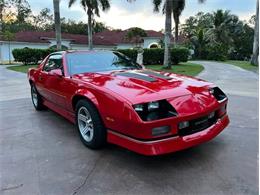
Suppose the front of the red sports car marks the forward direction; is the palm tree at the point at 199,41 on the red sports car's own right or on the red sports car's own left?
on the red sports car's own left

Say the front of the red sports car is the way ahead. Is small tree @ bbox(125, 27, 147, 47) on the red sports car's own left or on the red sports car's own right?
on the red sports car's own left

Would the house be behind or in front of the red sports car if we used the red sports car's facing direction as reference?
behind

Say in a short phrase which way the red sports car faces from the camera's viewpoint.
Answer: facing the viewer and to the right of the viewer

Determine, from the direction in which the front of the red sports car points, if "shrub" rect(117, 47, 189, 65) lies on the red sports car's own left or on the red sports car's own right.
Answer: on the red sports car's own left

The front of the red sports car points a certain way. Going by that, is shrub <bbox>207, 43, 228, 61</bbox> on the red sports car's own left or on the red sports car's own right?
on the red sports car's own left

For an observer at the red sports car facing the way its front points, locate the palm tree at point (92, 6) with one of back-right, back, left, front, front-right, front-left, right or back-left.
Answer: back-left
